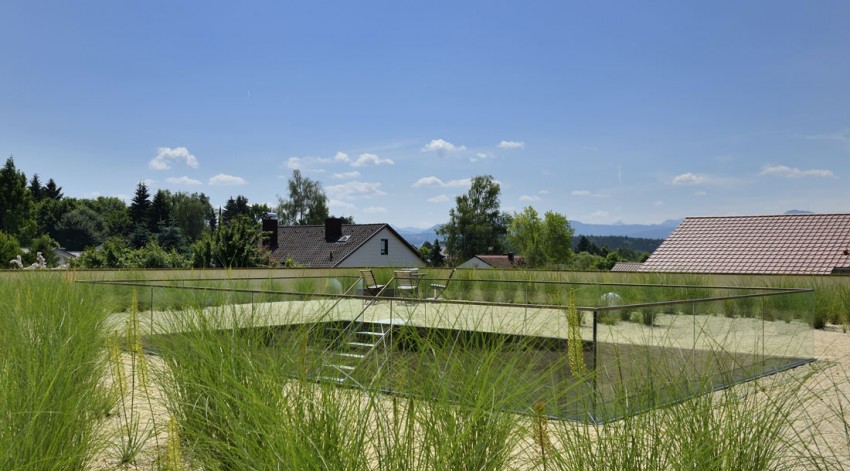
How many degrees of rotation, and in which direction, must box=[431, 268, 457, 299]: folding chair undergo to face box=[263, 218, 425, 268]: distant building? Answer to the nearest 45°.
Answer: approximately 90° to its right

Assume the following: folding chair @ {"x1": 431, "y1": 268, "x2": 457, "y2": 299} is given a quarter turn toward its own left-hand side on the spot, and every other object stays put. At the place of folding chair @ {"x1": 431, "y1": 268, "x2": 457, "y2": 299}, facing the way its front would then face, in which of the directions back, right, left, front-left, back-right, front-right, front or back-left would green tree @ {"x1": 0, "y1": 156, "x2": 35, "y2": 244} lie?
back-right

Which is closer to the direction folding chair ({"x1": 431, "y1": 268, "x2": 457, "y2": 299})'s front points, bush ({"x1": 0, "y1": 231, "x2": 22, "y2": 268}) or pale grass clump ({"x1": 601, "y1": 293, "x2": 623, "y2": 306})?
the bush

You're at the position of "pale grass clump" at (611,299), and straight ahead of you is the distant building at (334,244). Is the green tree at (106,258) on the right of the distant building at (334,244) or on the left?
left

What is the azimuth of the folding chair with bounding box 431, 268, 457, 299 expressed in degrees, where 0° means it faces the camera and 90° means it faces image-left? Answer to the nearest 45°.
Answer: approximately 90°

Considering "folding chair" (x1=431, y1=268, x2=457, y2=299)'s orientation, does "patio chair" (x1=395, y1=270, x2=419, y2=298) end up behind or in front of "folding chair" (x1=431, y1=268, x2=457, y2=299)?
in front

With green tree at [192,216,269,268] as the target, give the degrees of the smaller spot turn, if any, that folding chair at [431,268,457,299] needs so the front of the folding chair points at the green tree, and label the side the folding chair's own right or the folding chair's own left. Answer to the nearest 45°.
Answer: approximately 45° to the folding chair's own right

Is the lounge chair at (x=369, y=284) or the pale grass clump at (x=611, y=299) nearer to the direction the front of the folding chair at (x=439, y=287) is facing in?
the lounge chair

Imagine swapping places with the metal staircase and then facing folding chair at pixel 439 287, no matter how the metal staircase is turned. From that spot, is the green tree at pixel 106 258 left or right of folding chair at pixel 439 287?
left

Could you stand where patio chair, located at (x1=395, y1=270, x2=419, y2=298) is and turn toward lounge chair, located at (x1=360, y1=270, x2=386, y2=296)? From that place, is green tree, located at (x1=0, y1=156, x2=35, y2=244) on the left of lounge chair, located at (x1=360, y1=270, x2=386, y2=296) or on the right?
right

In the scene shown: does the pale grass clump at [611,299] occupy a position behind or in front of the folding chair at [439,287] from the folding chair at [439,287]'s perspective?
behind

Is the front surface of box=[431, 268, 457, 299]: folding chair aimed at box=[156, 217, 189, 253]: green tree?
no

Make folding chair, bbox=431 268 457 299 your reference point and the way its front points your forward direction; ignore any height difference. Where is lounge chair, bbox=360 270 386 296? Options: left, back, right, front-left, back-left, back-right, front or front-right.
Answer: front

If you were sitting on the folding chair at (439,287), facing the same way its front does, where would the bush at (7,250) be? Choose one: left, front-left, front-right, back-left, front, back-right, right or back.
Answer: front-right
